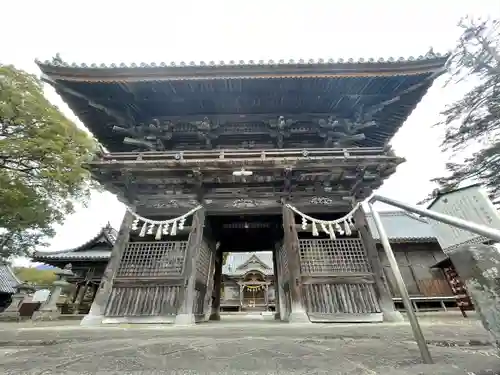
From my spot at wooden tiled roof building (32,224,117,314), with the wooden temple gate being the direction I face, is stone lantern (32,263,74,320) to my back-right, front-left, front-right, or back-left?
front-right

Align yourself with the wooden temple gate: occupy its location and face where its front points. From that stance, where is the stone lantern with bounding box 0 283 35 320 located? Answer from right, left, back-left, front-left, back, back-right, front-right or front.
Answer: back-right

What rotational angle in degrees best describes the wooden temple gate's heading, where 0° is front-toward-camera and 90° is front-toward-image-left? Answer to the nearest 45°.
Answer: approximately 0°

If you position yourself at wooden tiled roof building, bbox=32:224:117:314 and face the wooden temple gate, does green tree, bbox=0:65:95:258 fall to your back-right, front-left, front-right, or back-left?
front-right

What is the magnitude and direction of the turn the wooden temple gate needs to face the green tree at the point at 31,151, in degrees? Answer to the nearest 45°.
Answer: approximately 90° to its right

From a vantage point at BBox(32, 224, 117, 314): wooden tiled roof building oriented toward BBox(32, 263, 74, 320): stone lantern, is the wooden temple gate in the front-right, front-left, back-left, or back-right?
front-left

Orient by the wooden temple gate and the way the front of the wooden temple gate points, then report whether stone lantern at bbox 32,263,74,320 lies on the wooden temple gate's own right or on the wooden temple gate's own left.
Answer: on the wooden temple gate's own right
